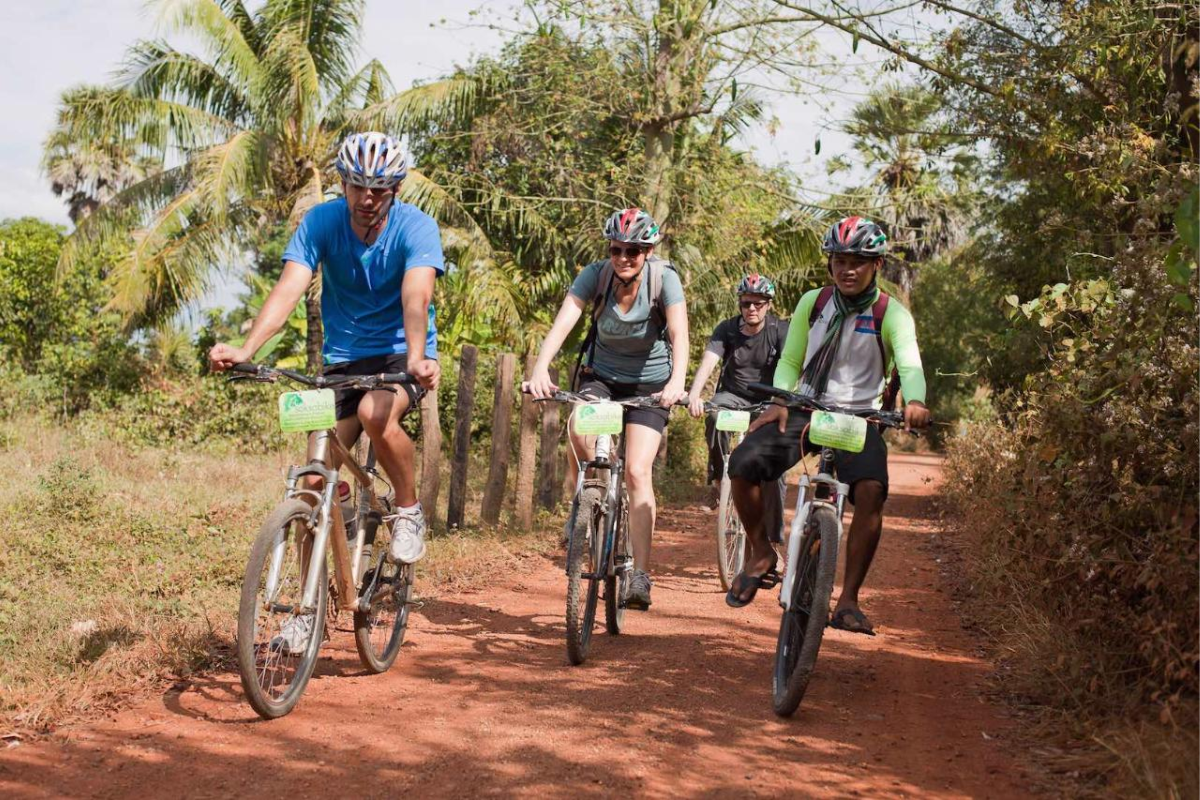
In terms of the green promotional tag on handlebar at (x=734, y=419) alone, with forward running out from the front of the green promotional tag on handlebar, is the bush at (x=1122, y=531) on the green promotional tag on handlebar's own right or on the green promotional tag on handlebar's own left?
on the green promotional tag on handlebar's own left

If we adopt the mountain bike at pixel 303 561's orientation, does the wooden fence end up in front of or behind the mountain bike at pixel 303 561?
behind

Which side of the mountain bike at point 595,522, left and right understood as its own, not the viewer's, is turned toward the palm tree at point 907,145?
back

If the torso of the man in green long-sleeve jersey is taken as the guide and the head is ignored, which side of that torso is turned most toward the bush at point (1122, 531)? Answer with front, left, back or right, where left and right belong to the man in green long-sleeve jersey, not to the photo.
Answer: left

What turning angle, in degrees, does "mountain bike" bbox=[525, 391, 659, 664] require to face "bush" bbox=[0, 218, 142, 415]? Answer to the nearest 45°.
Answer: approximately 135° to its right

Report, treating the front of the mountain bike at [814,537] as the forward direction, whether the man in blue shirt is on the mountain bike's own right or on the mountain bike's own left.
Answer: on the mountain bike's own right

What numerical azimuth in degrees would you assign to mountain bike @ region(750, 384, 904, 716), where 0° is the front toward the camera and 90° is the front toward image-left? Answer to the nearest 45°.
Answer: approximately 0°
